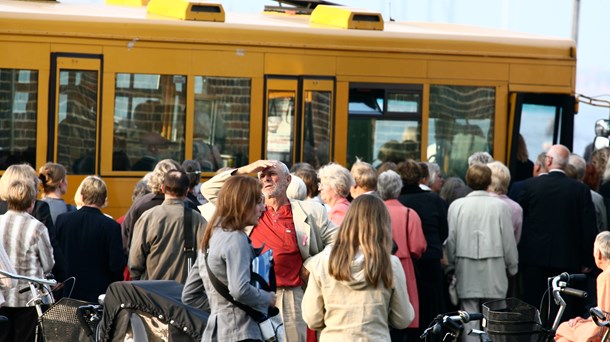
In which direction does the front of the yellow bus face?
to the viewer's right

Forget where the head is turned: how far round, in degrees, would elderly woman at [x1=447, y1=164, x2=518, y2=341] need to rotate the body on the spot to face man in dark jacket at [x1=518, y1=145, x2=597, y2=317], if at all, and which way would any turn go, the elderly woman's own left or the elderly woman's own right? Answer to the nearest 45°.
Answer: approximately 45° to the elderly woman's own right

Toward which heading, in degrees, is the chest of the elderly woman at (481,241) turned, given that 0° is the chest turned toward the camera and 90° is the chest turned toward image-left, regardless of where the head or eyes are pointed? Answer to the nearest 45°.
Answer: approximately 180°

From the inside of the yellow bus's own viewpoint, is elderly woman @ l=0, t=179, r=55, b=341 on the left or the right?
on its right

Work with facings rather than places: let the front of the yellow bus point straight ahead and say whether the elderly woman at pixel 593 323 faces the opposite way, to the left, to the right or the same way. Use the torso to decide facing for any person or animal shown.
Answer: the opposite way

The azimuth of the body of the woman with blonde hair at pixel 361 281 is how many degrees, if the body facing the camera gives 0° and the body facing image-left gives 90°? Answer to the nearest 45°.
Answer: approximately 180°

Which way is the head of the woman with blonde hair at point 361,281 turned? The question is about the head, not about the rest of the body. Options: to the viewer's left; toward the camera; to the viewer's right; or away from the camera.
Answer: away from the camera

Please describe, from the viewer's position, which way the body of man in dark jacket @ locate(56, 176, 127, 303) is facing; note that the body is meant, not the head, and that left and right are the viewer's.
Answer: facing away from the viewer

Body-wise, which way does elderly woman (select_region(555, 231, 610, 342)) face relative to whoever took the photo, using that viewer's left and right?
facing to the left of the viewer

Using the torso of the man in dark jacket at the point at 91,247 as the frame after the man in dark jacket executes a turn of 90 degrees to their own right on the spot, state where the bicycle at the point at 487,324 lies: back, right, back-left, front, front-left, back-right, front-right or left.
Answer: front-right

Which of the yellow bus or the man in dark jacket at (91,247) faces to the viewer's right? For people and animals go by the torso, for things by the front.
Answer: the yellow bus
